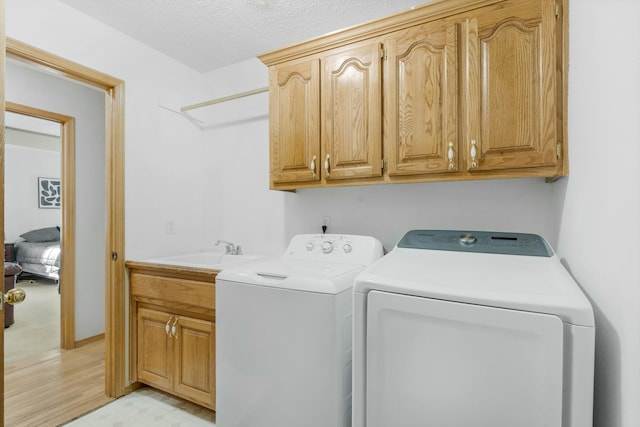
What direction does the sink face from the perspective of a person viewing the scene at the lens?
facing the viewer and to the left of the viewer

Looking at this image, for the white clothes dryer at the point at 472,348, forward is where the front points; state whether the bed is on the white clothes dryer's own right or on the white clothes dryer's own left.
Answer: on the white clothes dryer's own right

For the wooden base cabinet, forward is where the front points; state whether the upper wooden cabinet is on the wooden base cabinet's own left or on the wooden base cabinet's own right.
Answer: on the wooden base cabinet's own left

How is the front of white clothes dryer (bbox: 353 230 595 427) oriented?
toward the camera

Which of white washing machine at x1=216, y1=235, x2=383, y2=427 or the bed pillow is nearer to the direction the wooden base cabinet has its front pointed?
the white washing machine

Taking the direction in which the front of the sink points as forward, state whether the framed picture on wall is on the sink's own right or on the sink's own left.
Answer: on the sink's own right

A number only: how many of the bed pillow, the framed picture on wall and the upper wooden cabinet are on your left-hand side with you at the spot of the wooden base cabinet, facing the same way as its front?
1

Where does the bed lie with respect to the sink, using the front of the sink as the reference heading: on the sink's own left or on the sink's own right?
on the sink's own right

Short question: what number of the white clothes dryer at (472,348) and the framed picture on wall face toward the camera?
2

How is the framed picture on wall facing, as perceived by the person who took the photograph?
facing the viewer
